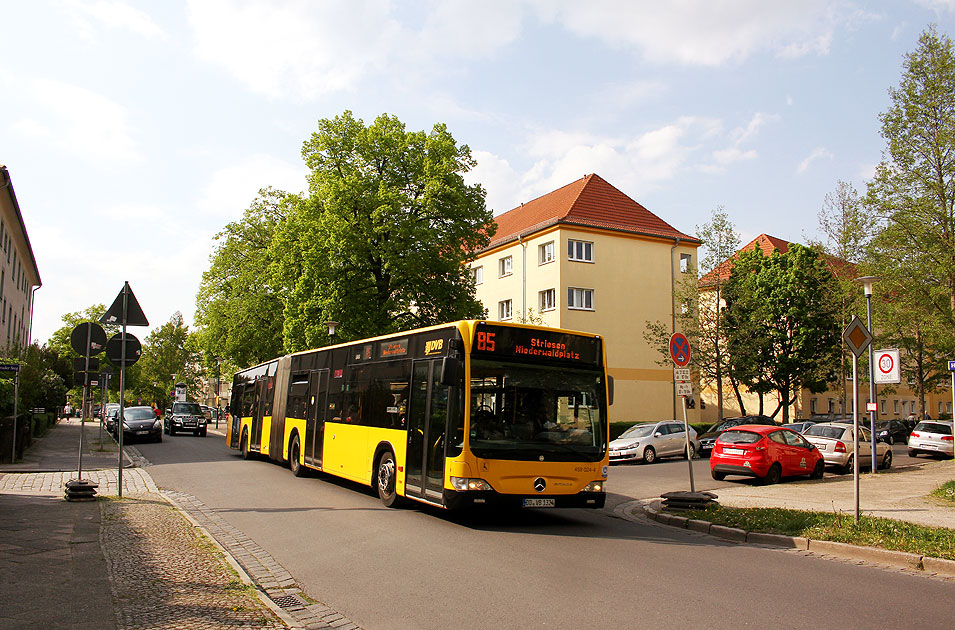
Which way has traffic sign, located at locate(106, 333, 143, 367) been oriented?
away from the camera

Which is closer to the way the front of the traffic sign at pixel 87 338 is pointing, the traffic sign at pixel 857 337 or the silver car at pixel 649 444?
the silver car

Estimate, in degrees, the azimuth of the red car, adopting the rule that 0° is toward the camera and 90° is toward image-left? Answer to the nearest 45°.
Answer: approximately 225°

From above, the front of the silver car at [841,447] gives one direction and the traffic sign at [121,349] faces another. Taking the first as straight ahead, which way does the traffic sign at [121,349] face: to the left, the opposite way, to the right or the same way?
to the left

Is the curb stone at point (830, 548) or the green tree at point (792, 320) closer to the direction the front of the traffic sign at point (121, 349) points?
the green tree

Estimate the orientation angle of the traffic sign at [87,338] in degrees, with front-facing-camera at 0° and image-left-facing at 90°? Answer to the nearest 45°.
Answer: approximately 180°
